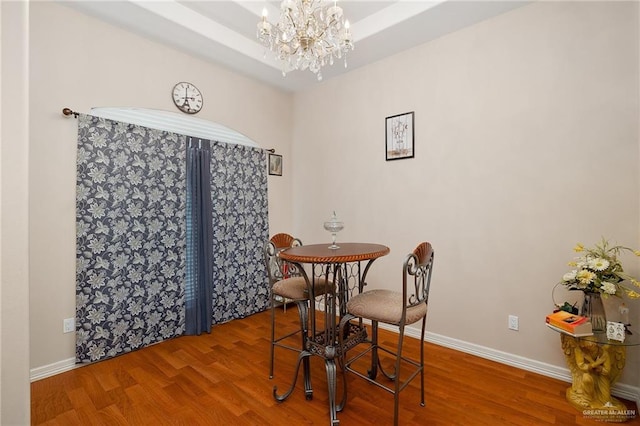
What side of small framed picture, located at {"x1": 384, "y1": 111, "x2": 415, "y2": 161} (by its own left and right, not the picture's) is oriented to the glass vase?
left

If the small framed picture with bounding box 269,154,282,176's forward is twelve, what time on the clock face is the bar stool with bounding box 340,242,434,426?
The bar stool is roughly at 1 o'clock from the small framed picture.

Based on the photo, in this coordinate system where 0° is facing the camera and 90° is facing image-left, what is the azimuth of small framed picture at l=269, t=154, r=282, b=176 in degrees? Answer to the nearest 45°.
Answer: approximately 315°

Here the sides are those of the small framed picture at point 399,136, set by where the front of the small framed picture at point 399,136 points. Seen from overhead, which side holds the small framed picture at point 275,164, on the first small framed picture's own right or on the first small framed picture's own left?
on the first small framed picture's own right

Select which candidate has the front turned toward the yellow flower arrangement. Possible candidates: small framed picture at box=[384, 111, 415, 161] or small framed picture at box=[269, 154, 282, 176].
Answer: small framed picture at box=[269, 154, 282, 176]

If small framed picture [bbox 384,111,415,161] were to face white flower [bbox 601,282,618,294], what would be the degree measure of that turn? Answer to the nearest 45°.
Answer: approximately 90° to its left

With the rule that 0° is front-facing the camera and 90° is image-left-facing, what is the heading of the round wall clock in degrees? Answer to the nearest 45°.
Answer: approximately 315°

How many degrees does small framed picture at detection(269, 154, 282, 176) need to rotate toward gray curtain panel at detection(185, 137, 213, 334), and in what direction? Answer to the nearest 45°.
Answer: approximately 90° to its right

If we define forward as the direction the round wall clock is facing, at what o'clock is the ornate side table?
The ornate side table is roughly at 12 o'clock from the round wall clock.

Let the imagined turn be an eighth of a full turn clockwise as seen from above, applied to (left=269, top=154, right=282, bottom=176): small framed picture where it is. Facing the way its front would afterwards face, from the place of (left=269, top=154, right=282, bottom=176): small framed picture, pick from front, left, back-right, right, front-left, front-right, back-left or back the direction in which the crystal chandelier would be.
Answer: front

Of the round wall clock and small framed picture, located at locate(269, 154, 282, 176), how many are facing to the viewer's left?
0

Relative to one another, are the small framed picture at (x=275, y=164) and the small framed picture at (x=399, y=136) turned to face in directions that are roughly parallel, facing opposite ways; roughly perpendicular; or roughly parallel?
roughly perpendicular

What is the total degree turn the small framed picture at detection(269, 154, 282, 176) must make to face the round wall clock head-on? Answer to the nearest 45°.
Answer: approximately 90° to its right

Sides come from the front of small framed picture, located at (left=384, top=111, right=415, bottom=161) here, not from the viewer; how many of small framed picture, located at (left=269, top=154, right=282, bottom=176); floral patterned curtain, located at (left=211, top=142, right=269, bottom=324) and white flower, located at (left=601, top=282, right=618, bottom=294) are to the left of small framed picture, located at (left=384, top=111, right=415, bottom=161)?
1

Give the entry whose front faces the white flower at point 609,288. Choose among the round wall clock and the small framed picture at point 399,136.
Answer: the round wall clock

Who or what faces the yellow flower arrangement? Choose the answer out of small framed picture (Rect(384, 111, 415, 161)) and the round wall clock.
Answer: the round wall clock
